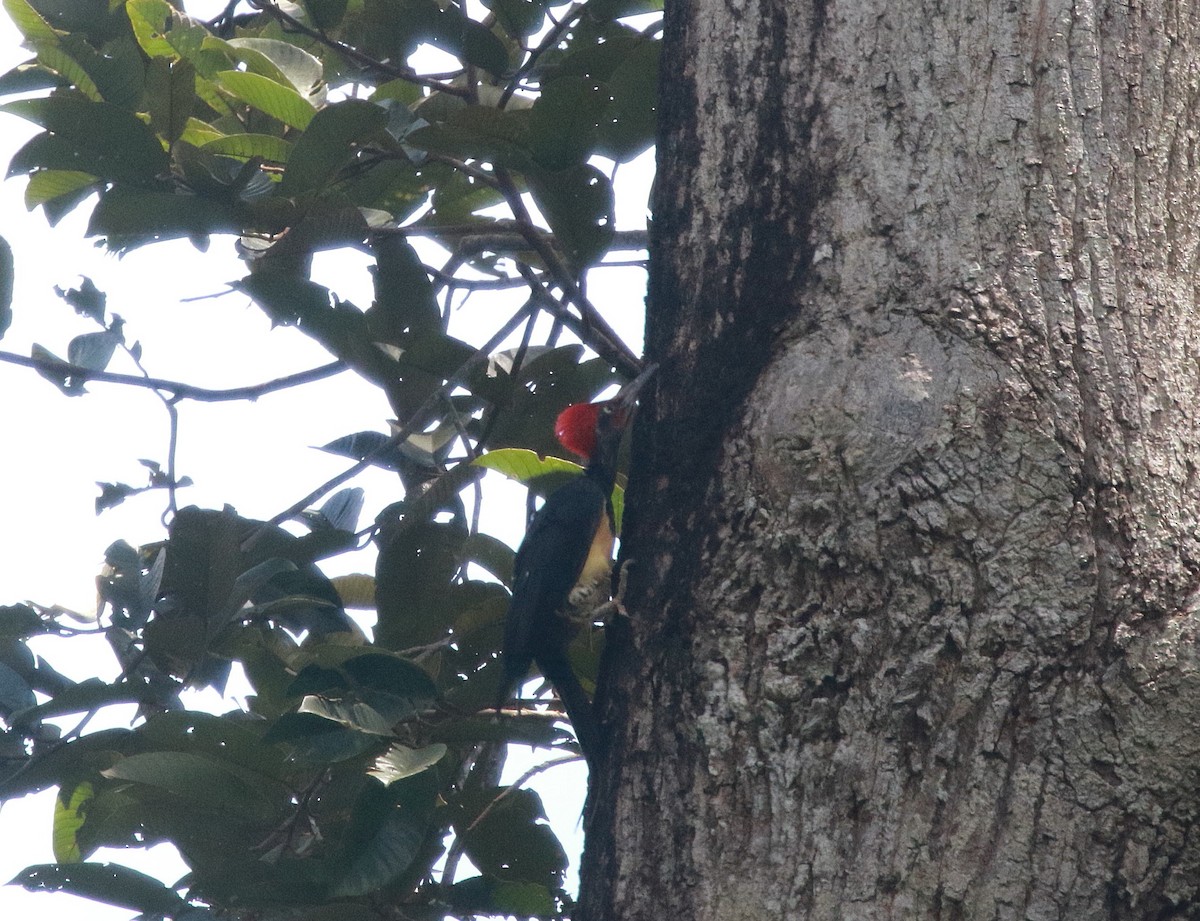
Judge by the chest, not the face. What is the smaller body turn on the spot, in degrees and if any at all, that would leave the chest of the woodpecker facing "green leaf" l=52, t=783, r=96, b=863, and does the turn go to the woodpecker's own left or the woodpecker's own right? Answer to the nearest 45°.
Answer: approximately 135° to the woodpecker's own right

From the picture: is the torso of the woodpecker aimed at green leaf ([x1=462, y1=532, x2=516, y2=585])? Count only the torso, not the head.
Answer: no

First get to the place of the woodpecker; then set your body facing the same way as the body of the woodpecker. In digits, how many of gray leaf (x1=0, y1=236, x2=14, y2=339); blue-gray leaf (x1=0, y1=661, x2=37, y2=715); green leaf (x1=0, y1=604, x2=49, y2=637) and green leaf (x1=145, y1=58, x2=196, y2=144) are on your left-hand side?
0

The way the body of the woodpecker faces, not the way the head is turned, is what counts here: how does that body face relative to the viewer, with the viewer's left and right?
facing to the right of the viewer

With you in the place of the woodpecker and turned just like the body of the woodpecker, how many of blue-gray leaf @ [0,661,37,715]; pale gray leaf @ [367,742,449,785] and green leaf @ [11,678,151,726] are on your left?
0

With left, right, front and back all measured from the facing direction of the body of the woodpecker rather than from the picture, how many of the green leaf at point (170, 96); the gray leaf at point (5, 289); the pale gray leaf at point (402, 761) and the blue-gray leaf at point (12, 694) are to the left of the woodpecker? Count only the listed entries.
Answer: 0

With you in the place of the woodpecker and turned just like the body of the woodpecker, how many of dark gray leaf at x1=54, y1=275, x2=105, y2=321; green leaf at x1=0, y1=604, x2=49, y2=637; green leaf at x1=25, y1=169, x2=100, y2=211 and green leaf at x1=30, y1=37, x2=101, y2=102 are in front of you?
0

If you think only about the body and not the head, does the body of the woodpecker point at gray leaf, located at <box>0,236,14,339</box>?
no
